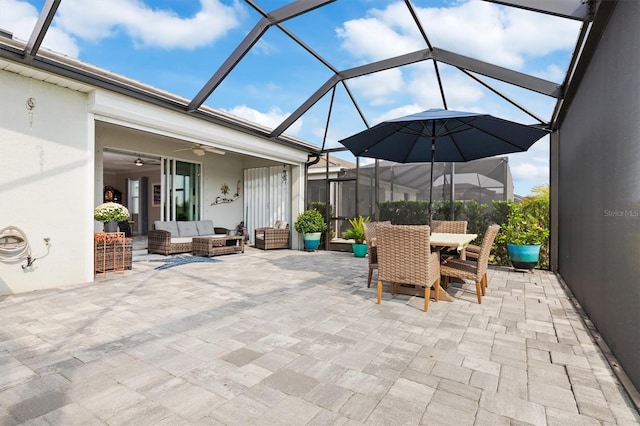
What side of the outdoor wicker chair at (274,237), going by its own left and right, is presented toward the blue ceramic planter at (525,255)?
left

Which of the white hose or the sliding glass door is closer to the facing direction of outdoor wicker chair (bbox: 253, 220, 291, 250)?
the white hose

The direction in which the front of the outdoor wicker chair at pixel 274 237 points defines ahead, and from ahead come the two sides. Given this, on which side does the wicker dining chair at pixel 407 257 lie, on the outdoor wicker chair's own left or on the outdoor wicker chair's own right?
on the outdoor wicker chair's own left

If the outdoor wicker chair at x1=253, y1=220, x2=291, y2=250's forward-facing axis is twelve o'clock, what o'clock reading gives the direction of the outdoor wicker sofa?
The outdoor wicker sofa is roughly at 1 o'clock from the outdoor wicker chair.

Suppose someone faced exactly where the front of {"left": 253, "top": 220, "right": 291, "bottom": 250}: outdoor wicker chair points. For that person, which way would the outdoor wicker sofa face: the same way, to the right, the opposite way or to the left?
to the left

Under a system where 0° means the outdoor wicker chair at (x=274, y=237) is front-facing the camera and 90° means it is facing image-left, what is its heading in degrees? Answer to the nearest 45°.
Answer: approximately 45°

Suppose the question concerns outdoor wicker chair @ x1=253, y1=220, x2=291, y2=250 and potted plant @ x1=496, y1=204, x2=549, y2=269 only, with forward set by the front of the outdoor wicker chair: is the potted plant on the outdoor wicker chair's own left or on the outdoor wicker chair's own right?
on the outdoor wicker chair's own left

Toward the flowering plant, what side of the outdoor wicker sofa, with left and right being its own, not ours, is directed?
right
